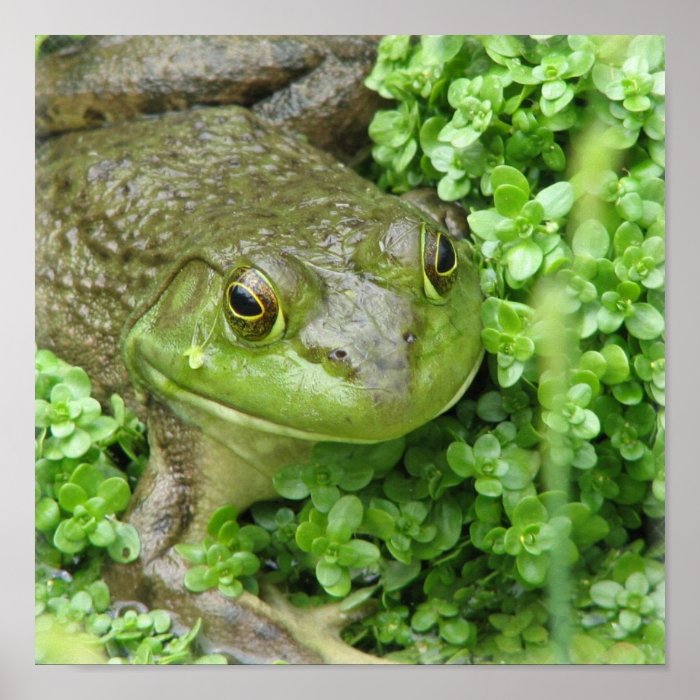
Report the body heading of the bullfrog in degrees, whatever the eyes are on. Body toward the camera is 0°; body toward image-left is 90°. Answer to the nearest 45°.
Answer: approximately 315°
